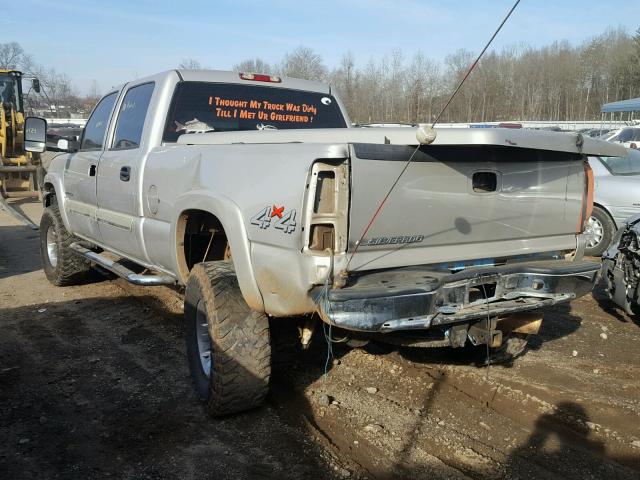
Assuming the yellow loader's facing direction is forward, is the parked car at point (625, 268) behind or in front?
in front

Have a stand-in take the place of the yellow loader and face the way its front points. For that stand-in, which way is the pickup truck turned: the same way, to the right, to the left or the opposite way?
the opposite way

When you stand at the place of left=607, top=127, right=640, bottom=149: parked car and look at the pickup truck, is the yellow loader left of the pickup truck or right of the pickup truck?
right

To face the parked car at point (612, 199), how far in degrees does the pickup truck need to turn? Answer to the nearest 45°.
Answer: approximately 90° to its right

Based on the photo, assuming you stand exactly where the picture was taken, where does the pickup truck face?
facing away from the viewer and to the left of the viewer

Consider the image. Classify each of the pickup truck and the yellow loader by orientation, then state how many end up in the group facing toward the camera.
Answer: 1

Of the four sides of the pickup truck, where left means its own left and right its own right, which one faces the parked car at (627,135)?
right

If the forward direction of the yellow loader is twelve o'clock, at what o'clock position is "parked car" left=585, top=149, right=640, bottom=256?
The parked car is roughly at 11 o'clock from the yellow loader.

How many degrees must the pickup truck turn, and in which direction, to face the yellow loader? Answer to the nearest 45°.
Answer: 0° — it already faces it
